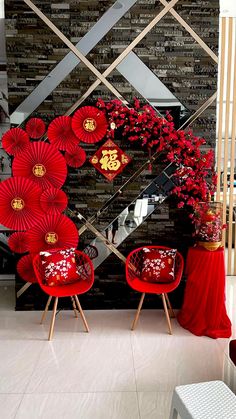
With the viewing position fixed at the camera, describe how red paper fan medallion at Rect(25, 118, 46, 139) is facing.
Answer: facing the viewer

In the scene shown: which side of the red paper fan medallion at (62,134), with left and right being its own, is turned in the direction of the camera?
front

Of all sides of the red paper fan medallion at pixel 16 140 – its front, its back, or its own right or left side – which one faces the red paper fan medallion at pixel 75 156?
left

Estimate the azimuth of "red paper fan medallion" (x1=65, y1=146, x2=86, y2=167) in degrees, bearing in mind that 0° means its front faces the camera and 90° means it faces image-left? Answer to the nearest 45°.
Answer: approximately 0°

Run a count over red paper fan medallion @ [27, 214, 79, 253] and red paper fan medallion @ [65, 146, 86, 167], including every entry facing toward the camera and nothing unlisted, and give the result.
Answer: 2

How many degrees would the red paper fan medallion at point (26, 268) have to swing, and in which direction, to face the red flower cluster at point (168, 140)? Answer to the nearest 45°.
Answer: approximately 90° to its left

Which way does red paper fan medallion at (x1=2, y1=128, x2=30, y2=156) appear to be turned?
toward the camera
